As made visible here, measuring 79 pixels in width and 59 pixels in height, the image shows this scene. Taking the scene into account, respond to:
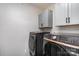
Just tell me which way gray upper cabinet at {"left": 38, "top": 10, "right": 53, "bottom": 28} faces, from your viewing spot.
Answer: facing the viewer and to the left of the viewer

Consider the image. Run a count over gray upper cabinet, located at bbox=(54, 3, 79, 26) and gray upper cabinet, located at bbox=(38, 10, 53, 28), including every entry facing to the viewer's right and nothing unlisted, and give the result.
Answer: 0
